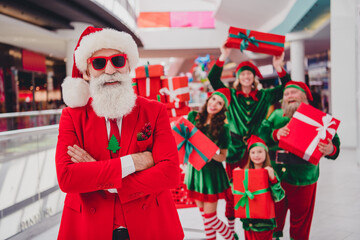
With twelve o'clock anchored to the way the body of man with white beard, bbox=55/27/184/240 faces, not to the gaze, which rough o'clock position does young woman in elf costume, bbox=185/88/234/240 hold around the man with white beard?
The young woman in elf costume is roughly at 7 o'clock from the man with white beard.

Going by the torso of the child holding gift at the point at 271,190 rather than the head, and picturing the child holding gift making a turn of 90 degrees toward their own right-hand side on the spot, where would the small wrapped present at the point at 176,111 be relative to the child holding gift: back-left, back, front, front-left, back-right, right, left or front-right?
front-right

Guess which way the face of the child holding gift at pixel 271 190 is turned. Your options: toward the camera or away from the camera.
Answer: toward the camera

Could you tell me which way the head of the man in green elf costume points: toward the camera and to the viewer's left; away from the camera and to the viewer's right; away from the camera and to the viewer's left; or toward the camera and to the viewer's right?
toward the camera and to the viewer's left

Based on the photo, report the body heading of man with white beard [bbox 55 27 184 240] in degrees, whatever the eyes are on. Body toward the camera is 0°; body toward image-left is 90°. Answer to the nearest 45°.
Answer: approximately 0°

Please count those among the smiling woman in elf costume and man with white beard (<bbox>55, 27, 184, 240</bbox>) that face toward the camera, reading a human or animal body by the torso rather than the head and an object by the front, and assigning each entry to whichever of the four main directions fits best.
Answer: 2

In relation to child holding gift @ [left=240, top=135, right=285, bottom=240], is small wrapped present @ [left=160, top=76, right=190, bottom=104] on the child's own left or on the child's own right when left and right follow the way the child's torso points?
on the child's own right

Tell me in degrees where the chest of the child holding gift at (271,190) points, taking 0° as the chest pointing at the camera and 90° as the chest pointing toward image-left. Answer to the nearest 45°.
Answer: approximately 0°

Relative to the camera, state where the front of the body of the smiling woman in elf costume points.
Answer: toward the camera

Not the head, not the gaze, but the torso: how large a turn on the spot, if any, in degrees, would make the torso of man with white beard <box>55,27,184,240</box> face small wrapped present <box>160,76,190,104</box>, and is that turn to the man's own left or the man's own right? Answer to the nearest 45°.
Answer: approximately 180°
